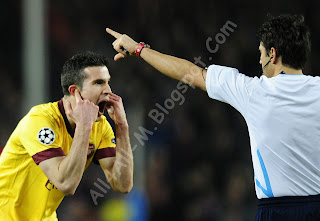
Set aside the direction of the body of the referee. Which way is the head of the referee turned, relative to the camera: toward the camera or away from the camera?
away from the camera

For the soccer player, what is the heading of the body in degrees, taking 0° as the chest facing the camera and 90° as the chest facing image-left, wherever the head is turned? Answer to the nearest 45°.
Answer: approximately 315°

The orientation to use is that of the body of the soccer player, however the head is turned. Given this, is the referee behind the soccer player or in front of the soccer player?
in front
